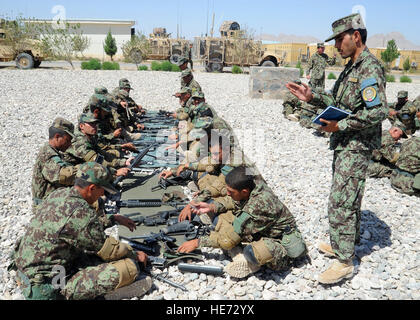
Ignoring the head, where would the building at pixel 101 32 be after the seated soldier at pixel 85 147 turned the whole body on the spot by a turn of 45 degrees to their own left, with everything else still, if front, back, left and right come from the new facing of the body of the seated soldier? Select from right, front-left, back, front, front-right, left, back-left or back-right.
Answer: front-left

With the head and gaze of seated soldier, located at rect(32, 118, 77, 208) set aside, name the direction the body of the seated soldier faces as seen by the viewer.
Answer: to the viewer's right

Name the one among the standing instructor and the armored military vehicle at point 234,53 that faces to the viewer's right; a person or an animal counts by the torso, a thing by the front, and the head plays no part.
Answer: the armored military vehicle

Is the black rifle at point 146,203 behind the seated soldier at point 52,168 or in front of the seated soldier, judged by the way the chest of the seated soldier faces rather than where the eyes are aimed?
in front

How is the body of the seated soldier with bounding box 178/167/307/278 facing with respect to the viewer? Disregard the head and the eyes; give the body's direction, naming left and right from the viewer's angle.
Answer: facing to the left of the viewer

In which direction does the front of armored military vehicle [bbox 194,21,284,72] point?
to the viewer's right

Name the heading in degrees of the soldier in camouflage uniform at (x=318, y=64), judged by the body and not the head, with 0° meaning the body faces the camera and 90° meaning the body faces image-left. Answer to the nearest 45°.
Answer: approximately 315°

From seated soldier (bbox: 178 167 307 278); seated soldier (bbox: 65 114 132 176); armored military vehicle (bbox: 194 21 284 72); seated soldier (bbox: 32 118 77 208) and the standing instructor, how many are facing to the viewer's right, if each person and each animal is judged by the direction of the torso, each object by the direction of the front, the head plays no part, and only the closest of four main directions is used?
3

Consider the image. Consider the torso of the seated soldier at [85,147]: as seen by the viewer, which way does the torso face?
to the viewer's right

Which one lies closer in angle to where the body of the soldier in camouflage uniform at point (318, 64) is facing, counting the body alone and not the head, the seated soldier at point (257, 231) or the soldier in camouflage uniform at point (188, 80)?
the seated soldier

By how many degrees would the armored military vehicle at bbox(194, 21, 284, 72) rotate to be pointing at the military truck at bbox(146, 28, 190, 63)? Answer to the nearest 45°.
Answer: approximately 135° to its left

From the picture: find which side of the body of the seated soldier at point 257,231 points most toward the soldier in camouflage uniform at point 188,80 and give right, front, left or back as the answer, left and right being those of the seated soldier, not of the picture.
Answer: right

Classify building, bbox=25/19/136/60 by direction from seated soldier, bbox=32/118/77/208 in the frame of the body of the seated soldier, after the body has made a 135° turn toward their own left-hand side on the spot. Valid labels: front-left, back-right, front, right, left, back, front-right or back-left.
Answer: front-right

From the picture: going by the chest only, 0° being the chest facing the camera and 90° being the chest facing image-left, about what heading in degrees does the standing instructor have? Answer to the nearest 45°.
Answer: approximately 90°

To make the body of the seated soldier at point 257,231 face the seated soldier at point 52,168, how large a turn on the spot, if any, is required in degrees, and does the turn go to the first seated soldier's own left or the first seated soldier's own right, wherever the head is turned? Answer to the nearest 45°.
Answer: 0° — they already face them

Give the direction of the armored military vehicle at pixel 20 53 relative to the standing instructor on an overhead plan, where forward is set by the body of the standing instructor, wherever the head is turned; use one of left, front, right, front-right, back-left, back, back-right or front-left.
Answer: front-right

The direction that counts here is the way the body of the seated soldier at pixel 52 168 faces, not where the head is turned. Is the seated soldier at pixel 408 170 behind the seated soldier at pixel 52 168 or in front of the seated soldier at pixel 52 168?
in front

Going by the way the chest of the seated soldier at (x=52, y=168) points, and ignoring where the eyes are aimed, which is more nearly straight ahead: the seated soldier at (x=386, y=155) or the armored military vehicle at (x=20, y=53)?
the seated soldier

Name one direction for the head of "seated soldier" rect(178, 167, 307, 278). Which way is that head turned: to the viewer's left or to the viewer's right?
to the viewer's left

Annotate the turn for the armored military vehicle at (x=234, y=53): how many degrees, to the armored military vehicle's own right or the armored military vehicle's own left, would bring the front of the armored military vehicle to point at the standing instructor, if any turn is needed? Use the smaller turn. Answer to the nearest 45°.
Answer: approximately 90° to the armored military vehicle's own right
